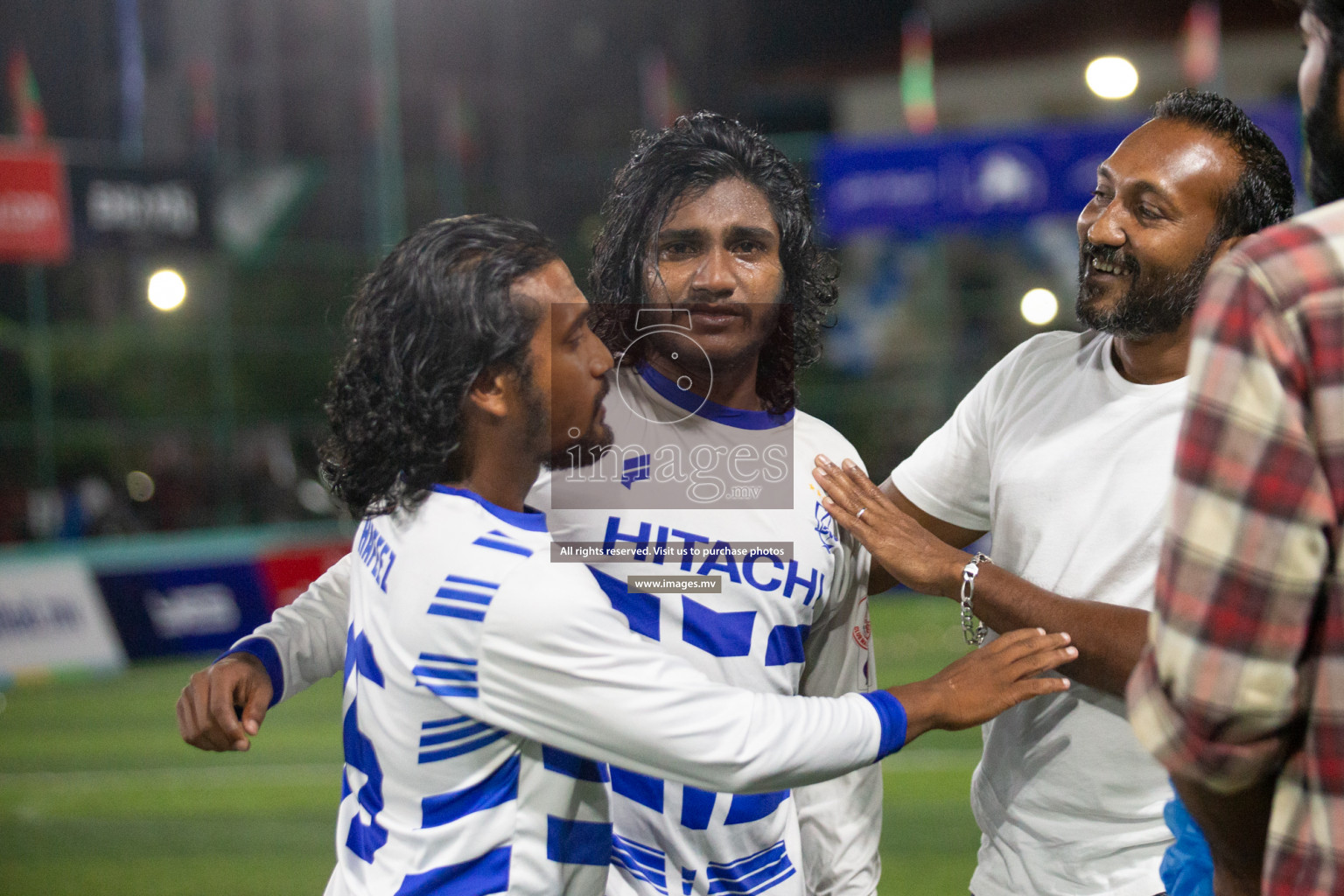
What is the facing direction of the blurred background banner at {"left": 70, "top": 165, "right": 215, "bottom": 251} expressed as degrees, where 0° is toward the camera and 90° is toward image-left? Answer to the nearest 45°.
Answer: approximately 0°

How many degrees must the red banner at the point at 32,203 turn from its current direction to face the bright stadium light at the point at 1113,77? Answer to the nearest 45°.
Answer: approximately 90° to its left

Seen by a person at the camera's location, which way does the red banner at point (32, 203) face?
facing the viewer

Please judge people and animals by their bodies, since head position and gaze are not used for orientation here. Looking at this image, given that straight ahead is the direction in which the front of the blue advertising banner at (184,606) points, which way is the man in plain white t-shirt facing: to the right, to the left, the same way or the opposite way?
to the right

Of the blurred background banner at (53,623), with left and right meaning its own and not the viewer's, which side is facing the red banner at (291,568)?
left

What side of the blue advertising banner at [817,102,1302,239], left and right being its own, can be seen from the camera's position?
front

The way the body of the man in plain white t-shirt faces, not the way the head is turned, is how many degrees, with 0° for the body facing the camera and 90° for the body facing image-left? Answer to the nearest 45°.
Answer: approximately 45°

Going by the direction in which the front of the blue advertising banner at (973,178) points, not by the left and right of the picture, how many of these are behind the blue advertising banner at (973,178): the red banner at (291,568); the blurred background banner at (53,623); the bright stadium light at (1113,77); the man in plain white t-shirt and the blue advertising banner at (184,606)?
1

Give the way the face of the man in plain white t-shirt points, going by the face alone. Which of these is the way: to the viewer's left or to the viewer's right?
to the viewer's left

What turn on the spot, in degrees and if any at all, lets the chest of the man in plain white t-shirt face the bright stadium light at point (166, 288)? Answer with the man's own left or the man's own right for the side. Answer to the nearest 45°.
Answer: approximately 90° to the man's own right

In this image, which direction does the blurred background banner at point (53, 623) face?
toward the camera
